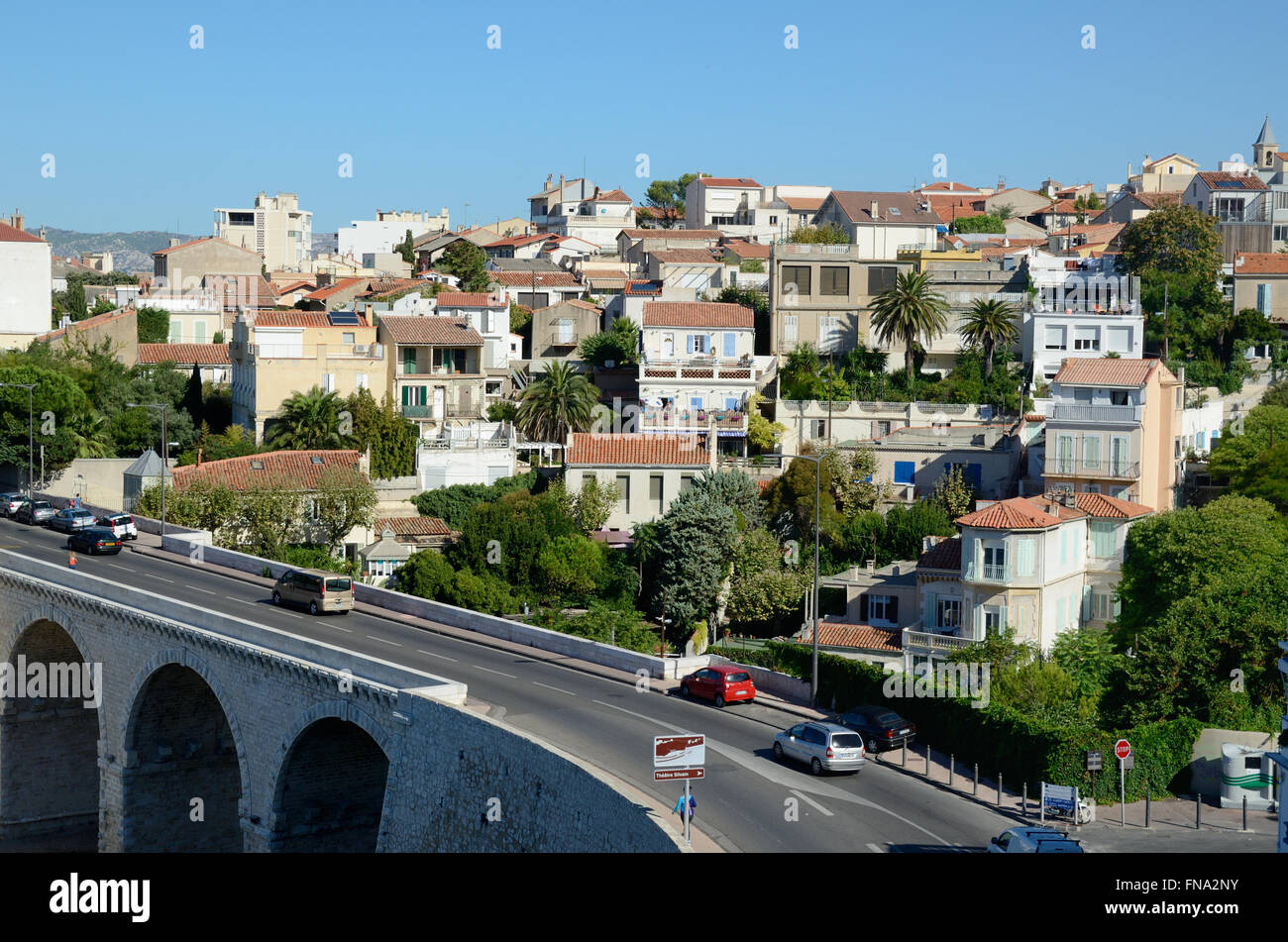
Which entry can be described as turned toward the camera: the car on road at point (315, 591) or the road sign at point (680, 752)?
the road sign

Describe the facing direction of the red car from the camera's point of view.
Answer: facing away from the viewer and to the left of the viewer

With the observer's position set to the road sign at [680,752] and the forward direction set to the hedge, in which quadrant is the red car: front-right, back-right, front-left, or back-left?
front-left

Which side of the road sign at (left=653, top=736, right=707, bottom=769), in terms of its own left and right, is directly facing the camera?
front

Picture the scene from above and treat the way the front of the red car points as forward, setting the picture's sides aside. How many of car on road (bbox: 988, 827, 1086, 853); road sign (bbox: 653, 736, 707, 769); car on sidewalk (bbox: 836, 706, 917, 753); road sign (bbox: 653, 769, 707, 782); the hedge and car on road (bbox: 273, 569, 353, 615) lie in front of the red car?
1

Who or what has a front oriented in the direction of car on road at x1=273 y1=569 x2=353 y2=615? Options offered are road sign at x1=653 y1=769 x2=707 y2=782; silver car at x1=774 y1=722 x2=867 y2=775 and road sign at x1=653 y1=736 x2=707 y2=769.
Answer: the silver car

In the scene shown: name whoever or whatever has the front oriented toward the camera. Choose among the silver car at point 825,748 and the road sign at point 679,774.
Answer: the road sign

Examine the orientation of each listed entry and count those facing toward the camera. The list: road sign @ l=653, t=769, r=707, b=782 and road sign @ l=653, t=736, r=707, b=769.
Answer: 2

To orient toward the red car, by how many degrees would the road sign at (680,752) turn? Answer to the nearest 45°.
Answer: approximately 180°

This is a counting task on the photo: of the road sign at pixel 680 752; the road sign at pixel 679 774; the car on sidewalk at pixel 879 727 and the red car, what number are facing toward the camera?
2

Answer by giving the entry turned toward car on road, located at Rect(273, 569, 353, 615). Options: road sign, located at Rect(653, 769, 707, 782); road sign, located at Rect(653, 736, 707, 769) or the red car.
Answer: the red car

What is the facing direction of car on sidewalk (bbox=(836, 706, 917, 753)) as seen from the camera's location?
facing away from the viewer and to the left of the viewer

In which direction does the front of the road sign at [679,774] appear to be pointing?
toward the camera

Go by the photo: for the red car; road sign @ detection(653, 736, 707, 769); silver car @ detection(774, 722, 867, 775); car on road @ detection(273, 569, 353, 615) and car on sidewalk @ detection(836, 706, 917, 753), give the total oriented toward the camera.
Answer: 1

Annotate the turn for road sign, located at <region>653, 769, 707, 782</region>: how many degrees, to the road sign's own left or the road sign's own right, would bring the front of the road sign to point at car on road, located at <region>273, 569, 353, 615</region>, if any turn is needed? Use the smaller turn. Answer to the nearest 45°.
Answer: approximately 135° to the road sign's own right

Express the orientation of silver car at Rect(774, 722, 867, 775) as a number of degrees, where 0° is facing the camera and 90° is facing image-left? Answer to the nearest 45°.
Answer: approximately 135°
